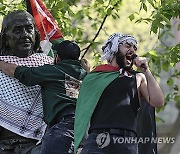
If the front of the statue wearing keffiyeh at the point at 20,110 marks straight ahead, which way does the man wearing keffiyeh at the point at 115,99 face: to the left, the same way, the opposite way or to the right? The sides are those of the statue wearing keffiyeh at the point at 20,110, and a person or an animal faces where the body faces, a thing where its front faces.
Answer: the same way

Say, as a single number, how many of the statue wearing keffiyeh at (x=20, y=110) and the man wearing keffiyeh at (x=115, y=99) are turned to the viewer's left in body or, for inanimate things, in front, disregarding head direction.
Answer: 0

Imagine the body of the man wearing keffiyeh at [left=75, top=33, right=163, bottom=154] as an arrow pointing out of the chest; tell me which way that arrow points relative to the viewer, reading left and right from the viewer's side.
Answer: facing the viewer and to the right of the viewer

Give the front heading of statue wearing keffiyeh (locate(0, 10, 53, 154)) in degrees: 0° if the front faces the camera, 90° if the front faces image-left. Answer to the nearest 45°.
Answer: approximately 315°
